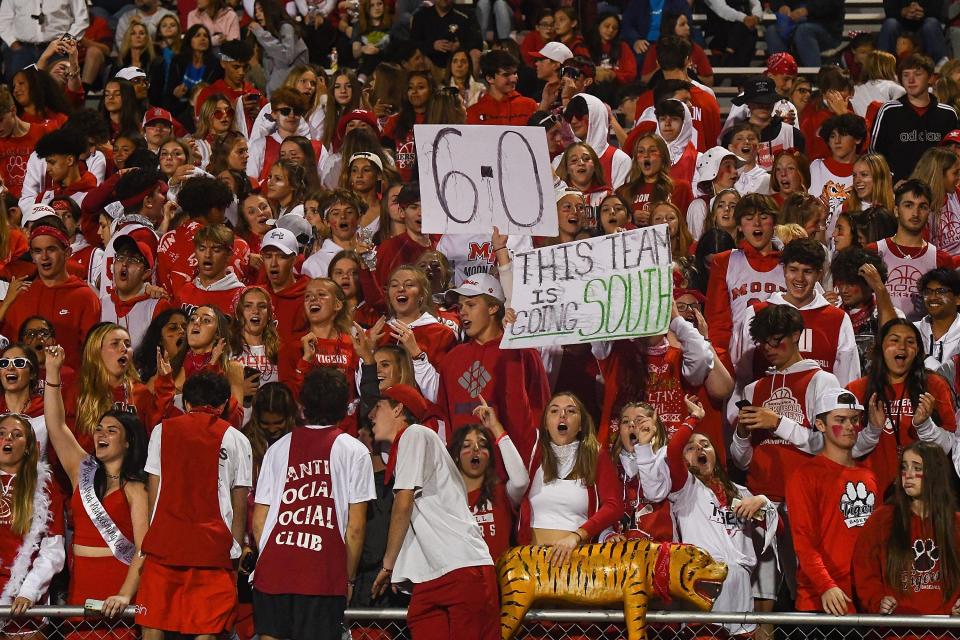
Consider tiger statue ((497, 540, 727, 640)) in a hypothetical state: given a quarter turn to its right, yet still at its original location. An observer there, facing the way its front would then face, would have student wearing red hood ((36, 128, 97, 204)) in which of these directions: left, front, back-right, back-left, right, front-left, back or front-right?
back-right

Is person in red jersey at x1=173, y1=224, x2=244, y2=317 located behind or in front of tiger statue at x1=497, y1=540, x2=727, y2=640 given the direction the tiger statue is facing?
behind

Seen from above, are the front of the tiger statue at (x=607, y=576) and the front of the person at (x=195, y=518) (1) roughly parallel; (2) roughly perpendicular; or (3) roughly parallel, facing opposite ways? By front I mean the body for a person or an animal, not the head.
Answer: roughly perpendicular

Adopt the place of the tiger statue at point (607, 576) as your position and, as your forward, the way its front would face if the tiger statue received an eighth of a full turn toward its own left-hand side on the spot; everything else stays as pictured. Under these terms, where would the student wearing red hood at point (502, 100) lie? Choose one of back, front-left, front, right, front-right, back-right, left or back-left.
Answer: front-left

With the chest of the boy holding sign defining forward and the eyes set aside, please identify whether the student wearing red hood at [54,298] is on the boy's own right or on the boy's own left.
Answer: on the boy's own right

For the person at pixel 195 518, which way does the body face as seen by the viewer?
away from the camera

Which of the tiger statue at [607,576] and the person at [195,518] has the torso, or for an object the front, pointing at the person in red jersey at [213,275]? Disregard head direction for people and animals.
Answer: the person at [195,518]

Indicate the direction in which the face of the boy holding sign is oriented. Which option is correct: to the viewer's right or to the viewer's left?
to the viewer's left

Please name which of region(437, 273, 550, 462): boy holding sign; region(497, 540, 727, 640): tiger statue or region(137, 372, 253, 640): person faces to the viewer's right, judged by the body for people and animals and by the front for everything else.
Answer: the tiger statue

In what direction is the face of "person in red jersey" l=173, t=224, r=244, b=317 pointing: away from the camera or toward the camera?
toward the camera

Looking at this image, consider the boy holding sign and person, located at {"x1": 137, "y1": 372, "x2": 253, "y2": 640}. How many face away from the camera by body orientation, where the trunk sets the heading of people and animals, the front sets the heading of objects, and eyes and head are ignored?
1

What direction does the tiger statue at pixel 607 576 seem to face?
to the viewer's right

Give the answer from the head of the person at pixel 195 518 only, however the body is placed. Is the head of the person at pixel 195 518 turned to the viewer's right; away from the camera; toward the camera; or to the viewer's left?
away from the camera

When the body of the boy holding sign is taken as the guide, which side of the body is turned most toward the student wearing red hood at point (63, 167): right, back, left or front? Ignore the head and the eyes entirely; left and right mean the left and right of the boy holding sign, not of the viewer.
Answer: right

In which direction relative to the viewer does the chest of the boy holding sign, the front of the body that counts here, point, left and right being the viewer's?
facing the viewer and to the left of the viewer

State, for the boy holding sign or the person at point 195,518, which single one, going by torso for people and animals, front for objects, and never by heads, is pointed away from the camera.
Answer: the person
